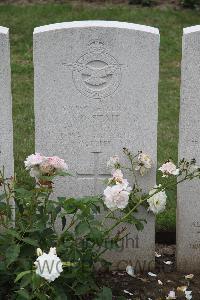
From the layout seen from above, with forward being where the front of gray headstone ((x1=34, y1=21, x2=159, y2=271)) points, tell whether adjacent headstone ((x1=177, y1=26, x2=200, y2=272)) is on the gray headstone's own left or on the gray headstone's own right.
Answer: on the gray headstone's own left

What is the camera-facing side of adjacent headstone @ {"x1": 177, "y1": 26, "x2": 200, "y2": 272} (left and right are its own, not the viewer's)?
front

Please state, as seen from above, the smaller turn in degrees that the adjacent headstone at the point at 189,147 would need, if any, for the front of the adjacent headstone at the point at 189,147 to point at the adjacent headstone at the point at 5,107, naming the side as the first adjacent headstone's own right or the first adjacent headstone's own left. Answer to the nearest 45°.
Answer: approximately 90° to the first adjacent headstone's own right

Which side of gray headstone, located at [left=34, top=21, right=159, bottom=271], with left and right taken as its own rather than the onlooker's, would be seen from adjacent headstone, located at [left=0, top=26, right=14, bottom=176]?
right

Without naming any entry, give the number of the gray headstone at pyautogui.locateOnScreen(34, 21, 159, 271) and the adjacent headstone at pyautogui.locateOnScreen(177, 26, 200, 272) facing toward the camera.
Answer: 2

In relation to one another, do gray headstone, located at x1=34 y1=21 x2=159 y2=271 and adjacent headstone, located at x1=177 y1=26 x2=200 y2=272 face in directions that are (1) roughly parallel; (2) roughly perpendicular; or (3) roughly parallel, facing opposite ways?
roughly parallel

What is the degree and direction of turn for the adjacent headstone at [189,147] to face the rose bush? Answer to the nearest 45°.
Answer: approximately 45° to its right

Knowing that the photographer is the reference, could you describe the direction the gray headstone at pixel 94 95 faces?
facing the viewer
